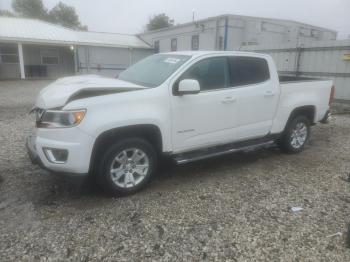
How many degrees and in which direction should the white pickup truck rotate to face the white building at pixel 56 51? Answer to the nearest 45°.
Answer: approximately 90° to its right

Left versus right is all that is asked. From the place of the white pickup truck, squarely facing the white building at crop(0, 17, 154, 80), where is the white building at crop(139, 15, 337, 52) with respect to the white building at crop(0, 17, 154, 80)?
right

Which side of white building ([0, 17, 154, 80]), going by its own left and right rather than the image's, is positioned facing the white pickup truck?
front

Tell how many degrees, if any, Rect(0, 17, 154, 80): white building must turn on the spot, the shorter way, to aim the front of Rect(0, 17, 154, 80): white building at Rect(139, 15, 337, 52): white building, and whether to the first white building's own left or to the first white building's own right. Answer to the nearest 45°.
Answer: approximately 45° to the first white building's own left

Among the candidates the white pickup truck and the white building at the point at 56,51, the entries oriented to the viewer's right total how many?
0

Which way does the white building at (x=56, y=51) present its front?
toward the camera

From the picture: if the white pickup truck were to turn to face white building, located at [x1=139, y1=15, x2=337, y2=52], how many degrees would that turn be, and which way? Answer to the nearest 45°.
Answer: approximately 135° to its right
